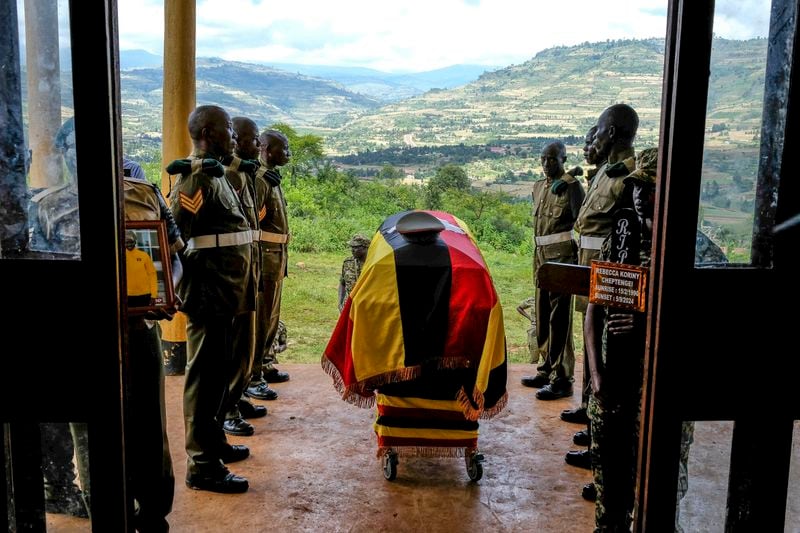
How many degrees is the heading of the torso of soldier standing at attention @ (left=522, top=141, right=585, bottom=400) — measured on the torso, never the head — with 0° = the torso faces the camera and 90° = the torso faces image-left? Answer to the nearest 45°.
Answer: approximately 45°

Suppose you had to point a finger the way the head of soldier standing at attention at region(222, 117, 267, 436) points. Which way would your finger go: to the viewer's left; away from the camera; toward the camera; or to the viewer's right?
to the viewer's right

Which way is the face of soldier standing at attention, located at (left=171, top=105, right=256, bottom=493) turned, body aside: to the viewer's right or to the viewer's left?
to the viewer's right

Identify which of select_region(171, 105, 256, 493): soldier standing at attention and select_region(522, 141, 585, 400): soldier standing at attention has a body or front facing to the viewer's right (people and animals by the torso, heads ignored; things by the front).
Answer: select_region(171, 105, 256, 493): soldier standing at attention

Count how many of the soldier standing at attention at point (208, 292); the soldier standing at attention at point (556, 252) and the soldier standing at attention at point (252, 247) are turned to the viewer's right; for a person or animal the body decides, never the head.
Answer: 2

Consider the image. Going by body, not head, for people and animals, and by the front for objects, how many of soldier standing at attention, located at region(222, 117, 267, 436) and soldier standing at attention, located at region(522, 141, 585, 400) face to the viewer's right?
1

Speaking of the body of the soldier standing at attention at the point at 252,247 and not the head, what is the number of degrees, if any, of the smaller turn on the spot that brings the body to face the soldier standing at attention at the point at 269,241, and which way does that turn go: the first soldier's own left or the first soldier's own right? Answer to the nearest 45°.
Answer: approximately 90° to the first soldier's own left

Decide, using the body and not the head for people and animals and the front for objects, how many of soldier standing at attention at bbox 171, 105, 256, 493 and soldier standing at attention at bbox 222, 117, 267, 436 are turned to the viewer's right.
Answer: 2

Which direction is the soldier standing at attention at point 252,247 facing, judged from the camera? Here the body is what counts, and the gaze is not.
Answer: to the viewer's right

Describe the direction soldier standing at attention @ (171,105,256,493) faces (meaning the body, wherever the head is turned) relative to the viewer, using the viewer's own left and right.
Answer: facing to the right of the viewer

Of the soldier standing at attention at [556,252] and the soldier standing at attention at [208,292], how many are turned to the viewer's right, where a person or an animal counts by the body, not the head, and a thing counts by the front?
1

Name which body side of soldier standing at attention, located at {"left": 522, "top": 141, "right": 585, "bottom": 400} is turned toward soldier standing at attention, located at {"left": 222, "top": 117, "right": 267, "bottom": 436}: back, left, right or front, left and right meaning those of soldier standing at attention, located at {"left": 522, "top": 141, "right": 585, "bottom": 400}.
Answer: front

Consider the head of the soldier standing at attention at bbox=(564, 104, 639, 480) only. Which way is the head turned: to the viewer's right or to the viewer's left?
to the viewer's left

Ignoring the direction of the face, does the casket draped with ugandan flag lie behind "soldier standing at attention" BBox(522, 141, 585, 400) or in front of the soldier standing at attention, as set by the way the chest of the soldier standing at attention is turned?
in front
